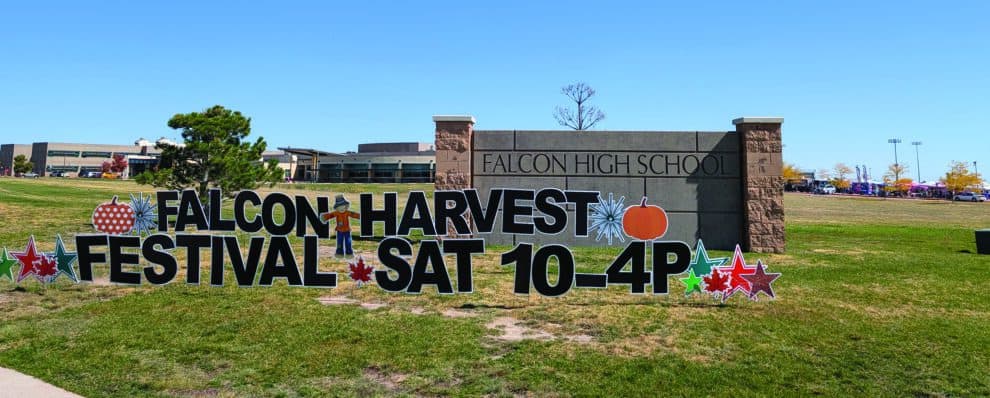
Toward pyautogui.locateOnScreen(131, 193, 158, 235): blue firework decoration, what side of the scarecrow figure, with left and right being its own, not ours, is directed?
right

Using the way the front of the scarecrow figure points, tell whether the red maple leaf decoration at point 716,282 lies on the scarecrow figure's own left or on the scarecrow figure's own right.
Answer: on the scarecrow figure's own left

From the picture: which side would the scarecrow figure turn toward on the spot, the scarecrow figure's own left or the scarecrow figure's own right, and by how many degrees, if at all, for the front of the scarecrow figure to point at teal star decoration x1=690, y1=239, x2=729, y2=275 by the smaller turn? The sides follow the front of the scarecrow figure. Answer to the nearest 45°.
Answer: approximately 45° to the scarecrow figure's own left

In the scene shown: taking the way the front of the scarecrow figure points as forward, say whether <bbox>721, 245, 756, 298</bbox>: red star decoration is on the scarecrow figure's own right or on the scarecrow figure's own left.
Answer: on the scarecrow figure's own left

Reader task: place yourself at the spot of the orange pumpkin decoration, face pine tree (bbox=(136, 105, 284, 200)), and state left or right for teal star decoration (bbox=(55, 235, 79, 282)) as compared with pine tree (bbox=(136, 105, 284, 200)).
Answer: left

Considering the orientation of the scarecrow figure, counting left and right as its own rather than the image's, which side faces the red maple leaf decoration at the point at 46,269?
right

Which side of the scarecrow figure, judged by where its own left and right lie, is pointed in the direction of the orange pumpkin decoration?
left
